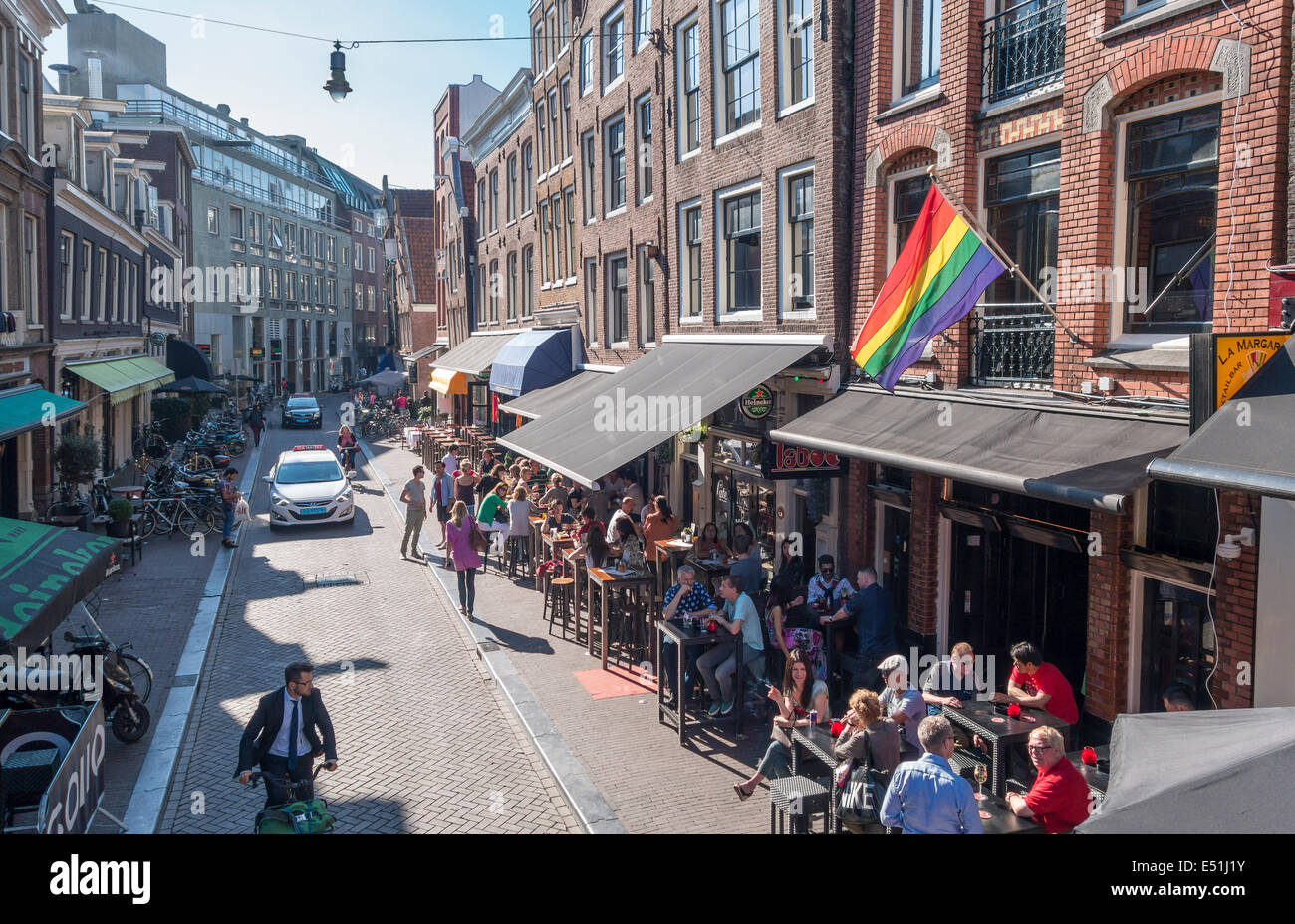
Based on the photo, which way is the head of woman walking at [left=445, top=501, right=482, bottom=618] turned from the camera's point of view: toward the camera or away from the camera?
away from the camera

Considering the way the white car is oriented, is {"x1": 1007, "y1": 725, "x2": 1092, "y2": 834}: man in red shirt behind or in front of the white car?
in front

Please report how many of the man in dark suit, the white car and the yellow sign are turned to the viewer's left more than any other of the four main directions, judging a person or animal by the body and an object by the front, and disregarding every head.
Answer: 0

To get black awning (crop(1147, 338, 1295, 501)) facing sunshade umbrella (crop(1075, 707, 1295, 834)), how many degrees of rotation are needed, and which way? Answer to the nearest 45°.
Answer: approximately 45° to its left

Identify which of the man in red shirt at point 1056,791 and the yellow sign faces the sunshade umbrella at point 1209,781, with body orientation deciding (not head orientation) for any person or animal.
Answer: the yellow sign

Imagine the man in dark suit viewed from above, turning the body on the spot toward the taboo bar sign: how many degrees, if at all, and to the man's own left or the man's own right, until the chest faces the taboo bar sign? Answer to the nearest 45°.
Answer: approximately 135° to the man's own left

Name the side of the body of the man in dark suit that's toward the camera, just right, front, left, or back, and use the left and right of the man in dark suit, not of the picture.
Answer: front

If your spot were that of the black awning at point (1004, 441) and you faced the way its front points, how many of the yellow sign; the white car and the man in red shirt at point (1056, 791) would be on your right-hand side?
1

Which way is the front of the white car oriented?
toward the camera

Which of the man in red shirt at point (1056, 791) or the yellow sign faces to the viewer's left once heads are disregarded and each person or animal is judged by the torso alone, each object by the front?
the man in red shirt

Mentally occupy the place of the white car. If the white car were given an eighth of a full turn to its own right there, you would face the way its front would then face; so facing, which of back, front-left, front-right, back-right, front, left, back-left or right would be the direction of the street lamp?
front-left

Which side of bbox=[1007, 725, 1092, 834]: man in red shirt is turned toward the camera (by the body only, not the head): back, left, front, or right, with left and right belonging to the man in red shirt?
left

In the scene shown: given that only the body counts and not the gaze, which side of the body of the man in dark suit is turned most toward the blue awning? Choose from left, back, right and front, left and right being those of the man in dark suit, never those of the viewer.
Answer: back

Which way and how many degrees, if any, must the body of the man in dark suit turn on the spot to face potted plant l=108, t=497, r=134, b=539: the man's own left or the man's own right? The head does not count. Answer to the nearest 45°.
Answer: approximately 180°

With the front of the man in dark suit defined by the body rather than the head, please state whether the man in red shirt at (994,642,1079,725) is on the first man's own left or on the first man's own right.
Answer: on the first man's own left

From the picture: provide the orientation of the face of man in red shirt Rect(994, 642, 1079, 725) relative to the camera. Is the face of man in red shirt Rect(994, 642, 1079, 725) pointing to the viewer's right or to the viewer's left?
to the viewer's left

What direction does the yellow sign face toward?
toward the camera

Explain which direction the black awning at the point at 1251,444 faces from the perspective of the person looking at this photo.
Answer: facing the viewer and to the left of the viewer
